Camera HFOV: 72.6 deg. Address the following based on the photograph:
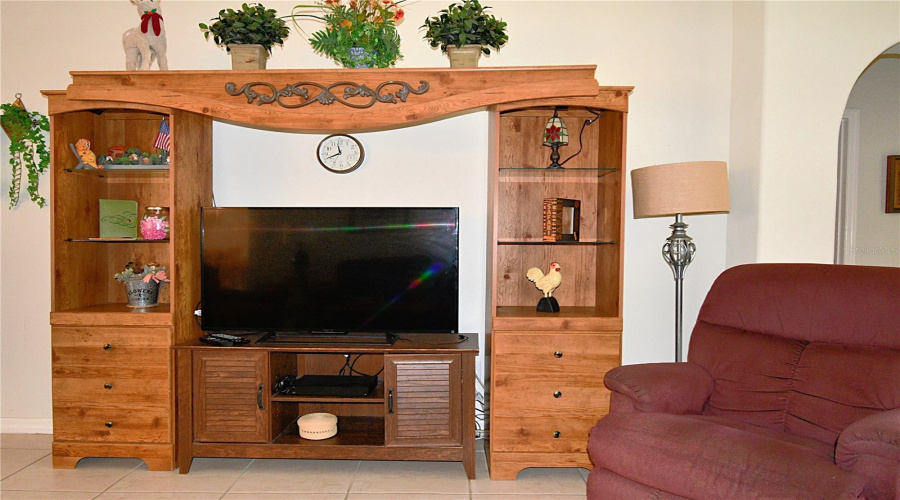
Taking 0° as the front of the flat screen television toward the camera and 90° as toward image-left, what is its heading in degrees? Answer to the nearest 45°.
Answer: approximately 0°

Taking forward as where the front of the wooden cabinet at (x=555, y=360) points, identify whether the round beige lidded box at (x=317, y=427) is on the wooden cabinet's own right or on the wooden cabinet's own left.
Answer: on the wooden cabinet's own right

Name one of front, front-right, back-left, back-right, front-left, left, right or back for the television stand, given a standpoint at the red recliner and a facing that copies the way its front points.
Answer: front-right

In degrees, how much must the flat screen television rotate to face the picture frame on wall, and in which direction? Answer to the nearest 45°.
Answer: approximately 90° to its left

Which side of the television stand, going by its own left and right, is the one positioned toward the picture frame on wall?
left

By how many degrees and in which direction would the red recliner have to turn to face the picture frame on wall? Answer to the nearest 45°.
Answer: approximately 135° to its right

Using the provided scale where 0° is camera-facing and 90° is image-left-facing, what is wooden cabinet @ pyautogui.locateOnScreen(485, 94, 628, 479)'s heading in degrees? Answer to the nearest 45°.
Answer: approximately 0°

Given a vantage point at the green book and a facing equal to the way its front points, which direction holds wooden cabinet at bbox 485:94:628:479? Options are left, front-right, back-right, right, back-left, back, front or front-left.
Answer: front-left
